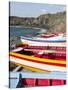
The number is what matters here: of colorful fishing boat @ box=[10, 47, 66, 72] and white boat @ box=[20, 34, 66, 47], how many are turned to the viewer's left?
2

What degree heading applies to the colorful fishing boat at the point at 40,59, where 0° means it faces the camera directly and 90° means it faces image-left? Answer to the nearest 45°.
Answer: approximately 90°

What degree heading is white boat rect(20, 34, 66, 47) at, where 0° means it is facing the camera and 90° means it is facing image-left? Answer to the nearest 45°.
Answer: approximately 90°
